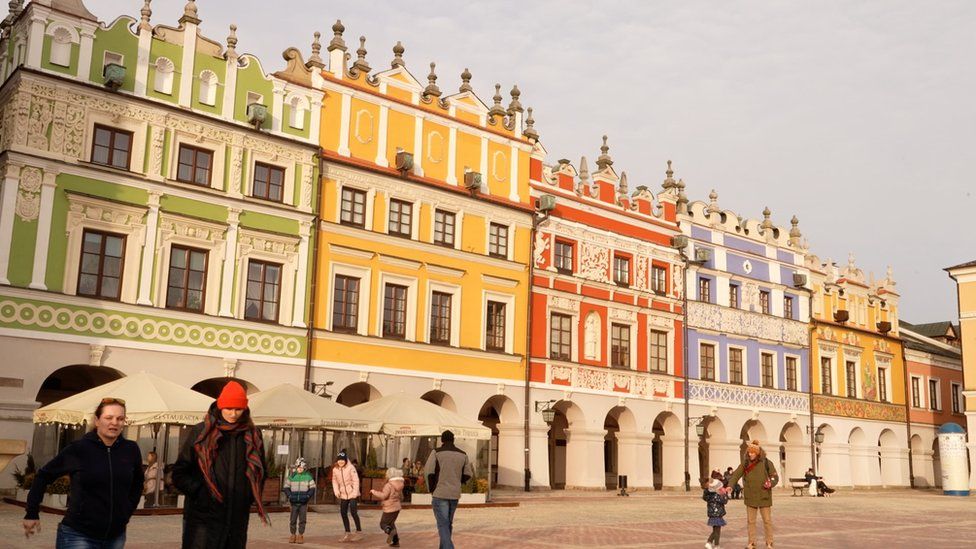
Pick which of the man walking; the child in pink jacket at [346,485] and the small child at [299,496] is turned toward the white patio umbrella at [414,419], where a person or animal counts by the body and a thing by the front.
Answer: the man walking

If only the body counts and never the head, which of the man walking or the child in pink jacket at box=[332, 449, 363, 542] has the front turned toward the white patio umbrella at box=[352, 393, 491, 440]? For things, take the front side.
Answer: the man walking

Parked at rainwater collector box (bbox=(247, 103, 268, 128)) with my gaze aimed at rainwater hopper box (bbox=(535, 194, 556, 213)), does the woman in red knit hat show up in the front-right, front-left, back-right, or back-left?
back-right

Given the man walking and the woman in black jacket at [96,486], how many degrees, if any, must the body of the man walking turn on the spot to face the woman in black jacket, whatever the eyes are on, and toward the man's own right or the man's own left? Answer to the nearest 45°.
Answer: approximately 180°

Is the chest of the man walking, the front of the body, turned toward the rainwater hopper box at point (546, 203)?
yes

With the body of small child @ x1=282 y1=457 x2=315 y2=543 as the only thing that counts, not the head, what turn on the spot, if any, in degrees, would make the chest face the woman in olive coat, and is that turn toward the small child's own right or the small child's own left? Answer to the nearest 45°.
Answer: approximately 90° to the small child's own left

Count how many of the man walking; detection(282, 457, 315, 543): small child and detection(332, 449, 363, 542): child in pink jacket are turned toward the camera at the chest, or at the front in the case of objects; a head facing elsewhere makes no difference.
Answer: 2

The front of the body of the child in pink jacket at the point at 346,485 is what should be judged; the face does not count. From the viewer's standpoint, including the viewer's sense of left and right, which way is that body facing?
facing the viewer

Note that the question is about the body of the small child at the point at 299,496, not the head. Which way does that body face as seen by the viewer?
toward the camera

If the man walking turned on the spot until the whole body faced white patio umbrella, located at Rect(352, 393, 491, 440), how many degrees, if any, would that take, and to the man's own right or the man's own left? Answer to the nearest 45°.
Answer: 0° — they already face it

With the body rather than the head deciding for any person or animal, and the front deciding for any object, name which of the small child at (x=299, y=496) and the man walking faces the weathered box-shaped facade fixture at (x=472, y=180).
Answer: the man walking

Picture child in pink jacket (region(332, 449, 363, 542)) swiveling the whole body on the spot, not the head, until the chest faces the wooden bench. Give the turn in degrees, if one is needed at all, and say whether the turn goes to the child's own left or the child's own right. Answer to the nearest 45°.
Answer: approximately 135° to the child's own left

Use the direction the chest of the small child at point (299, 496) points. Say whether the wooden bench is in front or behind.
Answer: behind

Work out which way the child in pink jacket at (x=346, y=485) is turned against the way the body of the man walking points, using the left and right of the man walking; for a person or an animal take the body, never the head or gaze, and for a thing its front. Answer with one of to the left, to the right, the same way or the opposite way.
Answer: the opposite way

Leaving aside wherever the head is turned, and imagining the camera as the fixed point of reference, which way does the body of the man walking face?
away from the camera
